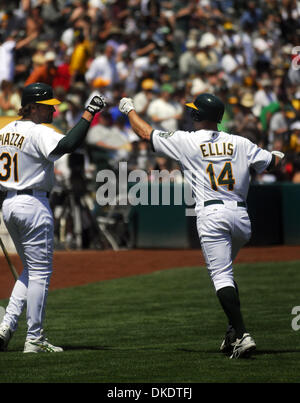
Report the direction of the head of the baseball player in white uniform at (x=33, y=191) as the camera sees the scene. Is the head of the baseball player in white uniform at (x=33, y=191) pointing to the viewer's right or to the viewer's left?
to the viewer's right

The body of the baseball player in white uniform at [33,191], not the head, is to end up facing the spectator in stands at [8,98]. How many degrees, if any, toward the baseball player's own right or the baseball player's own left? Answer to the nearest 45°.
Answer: approximately 45° to the baseball player's own left

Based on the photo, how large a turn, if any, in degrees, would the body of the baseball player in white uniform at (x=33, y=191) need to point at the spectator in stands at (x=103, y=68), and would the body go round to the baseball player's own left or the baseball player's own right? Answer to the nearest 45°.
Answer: approximately 45° to the baseball player's own left

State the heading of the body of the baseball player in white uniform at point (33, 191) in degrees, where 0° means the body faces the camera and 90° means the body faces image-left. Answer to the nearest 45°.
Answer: approximately 225°

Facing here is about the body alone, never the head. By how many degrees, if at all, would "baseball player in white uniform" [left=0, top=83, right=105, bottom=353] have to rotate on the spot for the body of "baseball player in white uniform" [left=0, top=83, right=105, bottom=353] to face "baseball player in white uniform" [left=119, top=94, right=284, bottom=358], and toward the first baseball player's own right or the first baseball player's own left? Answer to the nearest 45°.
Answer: approximately 45° to the first baseball player's own right

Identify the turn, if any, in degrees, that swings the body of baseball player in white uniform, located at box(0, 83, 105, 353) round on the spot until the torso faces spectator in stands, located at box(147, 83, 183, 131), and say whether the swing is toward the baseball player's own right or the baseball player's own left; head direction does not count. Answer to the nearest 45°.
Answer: approximately 45° to the baseball player's own left
